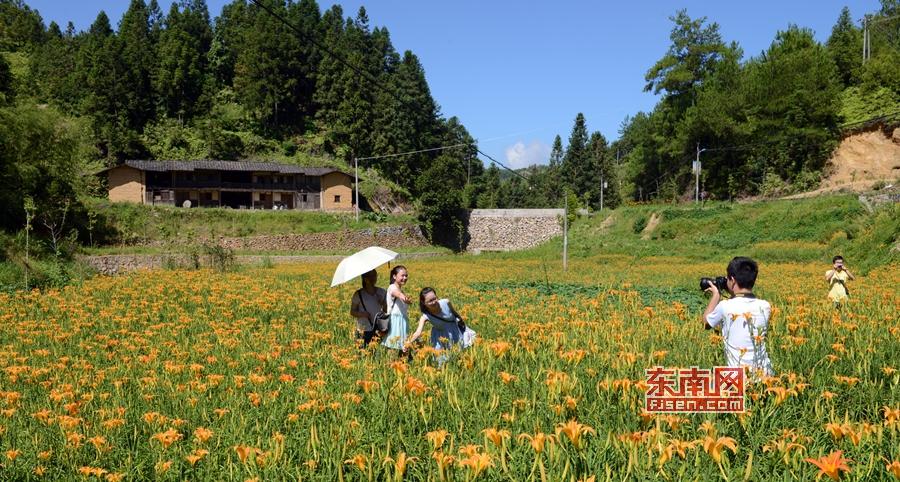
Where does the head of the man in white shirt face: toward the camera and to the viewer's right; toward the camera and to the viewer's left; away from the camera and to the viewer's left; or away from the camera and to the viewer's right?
away from the camera and to the viewer's left

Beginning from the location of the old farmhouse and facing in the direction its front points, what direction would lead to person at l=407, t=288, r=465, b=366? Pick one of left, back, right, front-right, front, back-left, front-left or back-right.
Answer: front

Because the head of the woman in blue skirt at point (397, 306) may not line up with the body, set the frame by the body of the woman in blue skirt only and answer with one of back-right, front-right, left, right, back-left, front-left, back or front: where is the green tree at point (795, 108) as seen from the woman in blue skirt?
left

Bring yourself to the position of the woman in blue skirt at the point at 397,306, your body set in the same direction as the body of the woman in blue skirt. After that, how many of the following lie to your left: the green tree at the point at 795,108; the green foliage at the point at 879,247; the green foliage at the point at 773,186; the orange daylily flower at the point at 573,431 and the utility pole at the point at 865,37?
4

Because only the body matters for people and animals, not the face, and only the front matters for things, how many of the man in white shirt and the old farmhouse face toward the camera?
1

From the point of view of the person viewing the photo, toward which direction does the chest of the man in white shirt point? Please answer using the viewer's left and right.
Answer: facing away from the viewer and to the left of the viewer

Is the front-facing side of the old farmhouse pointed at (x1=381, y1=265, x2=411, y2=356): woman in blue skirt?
yes

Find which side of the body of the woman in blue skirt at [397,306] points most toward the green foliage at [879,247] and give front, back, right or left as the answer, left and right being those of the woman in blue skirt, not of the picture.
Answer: left

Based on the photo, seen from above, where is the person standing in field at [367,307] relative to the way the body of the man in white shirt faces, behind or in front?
in front

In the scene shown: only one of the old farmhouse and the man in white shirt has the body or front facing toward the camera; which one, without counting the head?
the old farmhouse

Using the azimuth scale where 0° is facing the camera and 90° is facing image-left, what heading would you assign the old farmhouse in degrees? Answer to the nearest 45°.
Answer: approximately 0°

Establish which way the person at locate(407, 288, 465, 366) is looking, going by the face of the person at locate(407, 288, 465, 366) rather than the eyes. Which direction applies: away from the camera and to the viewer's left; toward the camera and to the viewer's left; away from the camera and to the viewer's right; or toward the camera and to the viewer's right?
toward the camera and to the viewer's right
